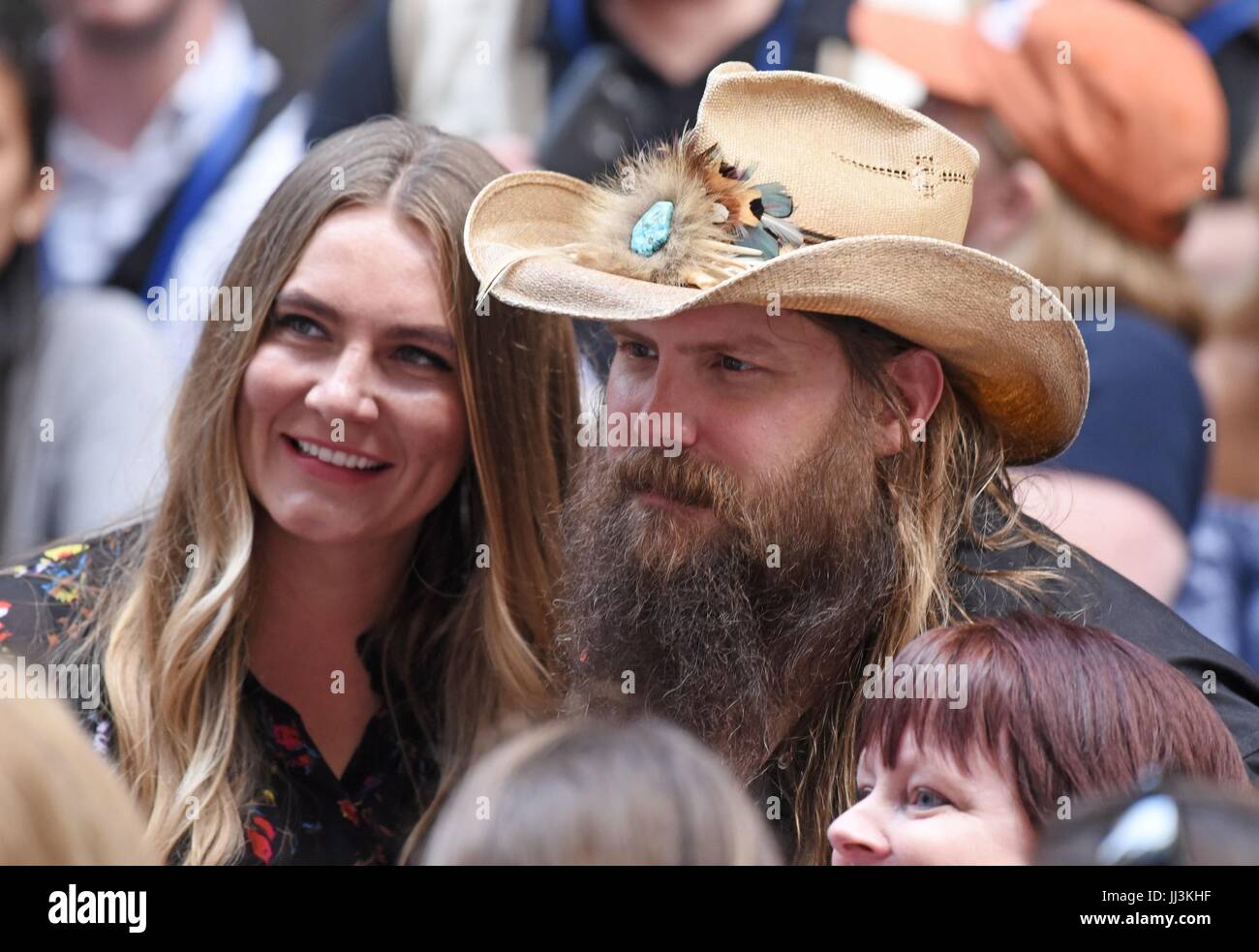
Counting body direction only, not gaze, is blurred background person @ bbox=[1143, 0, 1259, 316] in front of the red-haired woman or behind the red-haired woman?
behind

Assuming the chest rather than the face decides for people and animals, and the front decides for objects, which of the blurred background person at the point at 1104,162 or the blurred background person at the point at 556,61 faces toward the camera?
the blurred background person at the point at 556,61

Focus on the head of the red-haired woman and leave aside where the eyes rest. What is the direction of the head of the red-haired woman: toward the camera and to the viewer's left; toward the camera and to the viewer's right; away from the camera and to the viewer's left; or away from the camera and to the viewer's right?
toward the camera and to the viewer's left

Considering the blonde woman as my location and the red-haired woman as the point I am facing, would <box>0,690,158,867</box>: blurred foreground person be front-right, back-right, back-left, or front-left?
front-right

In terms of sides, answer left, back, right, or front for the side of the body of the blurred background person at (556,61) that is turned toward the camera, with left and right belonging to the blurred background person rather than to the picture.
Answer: front

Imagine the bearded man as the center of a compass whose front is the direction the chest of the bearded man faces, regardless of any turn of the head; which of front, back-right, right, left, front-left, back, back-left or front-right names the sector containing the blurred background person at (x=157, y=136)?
right

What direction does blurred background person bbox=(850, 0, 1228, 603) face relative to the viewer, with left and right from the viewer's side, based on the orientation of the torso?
facing to the left of the viewer

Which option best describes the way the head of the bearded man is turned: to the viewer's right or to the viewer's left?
to the viewer's left

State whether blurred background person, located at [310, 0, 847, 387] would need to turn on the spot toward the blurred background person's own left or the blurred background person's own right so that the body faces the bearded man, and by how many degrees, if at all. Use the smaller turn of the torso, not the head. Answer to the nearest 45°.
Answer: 0° — they already face them

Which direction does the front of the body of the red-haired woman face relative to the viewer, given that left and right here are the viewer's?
facing the viewer and to the left of the viewer

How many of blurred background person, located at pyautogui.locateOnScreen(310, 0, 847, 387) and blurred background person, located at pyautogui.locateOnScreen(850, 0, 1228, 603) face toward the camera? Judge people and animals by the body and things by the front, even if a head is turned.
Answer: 1

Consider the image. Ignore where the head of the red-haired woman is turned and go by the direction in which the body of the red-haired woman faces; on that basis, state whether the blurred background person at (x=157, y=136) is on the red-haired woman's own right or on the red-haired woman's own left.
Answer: on the red-haired woman's own right
